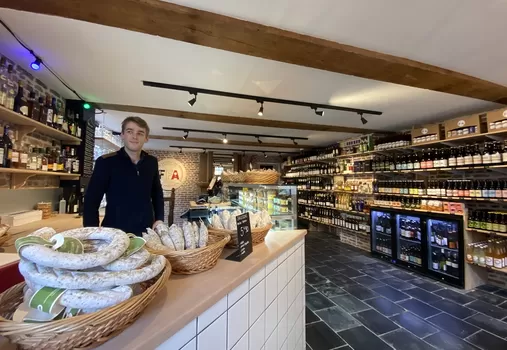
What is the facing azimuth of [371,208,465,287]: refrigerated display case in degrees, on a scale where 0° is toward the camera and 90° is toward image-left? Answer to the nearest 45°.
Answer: approximately 45°

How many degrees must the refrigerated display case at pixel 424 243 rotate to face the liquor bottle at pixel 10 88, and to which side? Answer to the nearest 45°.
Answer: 0° — it already faces it

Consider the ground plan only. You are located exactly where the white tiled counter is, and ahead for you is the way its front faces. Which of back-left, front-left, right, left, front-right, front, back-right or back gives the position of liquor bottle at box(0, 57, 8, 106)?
back
